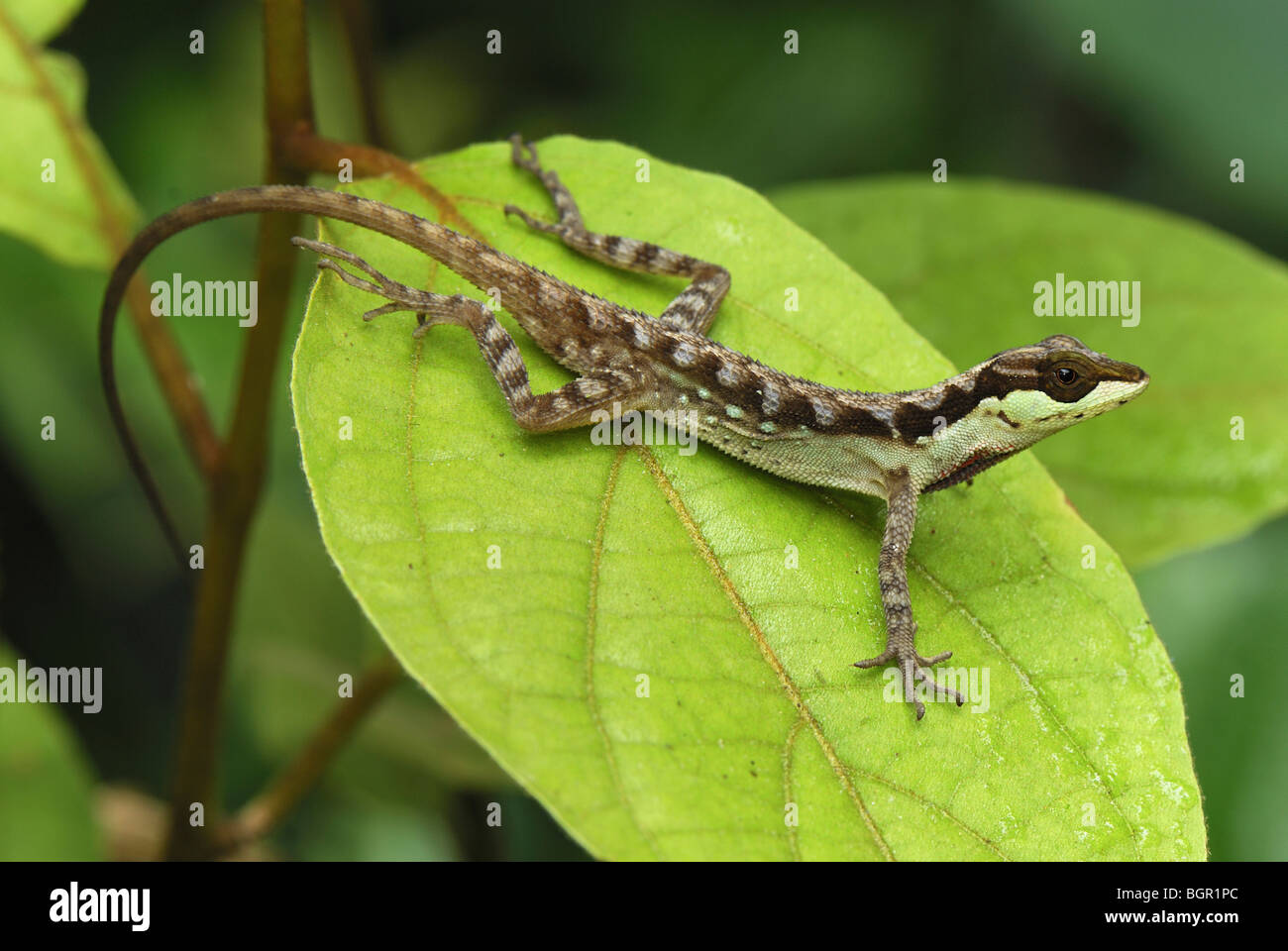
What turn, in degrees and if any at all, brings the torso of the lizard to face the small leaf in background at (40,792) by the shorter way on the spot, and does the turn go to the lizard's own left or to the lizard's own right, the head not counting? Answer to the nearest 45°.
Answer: approximately 180°

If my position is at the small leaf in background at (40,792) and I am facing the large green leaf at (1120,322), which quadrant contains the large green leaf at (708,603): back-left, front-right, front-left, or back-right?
front-right

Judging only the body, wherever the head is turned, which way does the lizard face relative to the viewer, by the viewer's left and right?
facing to the right of the viewer

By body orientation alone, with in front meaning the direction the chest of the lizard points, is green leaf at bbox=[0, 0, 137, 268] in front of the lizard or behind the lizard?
behind
